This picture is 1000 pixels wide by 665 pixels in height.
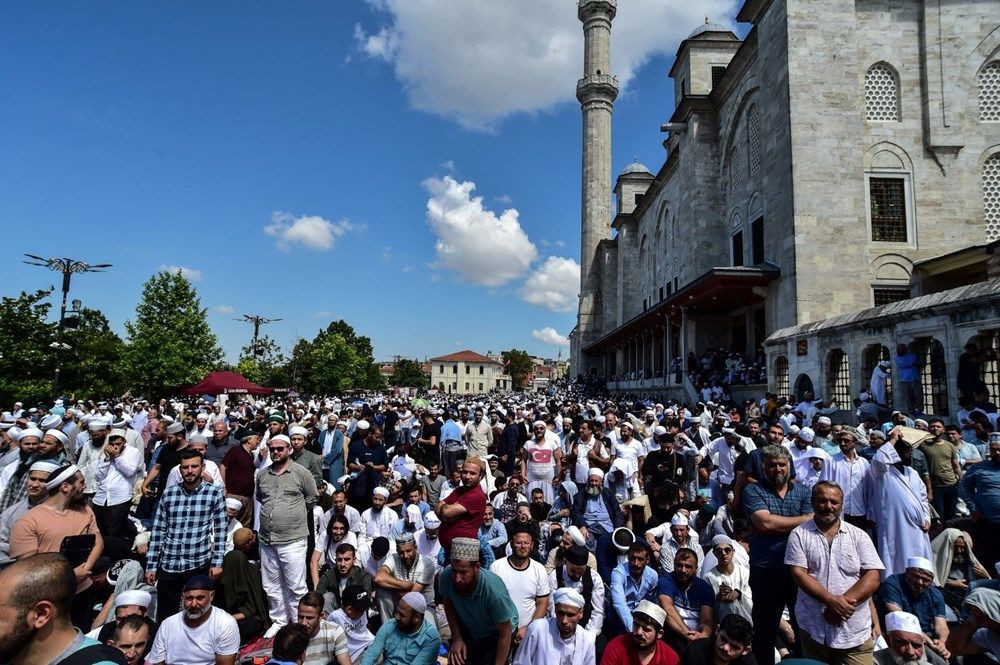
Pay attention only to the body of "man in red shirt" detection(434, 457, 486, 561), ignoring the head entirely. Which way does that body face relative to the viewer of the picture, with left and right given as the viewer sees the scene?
facing the viewer and to the left of the viewer

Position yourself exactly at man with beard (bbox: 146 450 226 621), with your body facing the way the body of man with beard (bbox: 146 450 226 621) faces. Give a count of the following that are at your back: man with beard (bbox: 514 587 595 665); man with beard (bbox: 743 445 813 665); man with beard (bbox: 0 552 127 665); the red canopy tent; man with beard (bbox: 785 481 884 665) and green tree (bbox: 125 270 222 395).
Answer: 2

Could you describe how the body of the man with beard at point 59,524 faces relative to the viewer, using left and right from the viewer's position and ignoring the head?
facing the viewer and to the right of the viewer

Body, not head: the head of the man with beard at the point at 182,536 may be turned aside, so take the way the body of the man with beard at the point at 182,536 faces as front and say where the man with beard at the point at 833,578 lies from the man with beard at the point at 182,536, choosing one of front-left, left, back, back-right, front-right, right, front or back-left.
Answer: front-left

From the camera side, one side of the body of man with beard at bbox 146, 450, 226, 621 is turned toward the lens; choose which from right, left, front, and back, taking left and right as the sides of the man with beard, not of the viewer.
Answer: front

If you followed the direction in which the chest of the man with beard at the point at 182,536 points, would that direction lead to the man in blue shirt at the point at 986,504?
no

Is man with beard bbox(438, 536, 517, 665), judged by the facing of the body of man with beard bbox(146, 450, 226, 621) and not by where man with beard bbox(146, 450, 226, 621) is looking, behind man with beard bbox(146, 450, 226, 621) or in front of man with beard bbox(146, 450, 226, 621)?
in front

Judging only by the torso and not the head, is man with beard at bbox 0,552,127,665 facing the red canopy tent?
no

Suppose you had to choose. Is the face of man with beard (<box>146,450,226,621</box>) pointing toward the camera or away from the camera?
toward the camera

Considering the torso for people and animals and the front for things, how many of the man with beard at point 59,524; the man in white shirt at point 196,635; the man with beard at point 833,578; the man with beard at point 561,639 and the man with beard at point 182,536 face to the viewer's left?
0

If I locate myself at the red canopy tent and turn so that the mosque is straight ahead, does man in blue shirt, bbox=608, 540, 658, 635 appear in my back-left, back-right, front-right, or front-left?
front-right

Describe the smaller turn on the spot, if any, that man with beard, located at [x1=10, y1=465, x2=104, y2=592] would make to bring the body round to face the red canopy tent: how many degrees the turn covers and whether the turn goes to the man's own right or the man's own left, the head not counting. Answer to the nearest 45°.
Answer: approximately 135° to the man's own left

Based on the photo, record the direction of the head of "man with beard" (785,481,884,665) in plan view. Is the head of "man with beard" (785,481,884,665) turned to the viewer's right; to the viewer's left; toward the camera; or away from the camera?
toward the camera

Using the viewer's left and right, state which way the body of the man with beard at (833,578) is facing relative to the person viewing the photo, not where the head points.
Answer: facing the viewer

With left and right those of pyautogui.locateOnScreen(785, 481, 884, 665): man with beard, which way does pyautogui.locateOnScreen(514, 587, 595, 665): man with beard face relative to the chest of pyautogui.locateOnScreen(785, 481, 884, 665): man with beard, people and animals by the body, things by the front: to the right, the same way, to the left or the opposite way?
the same way

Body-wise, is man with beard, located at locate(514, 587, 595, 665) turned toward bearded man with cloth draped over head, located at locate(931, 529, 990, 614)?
no
